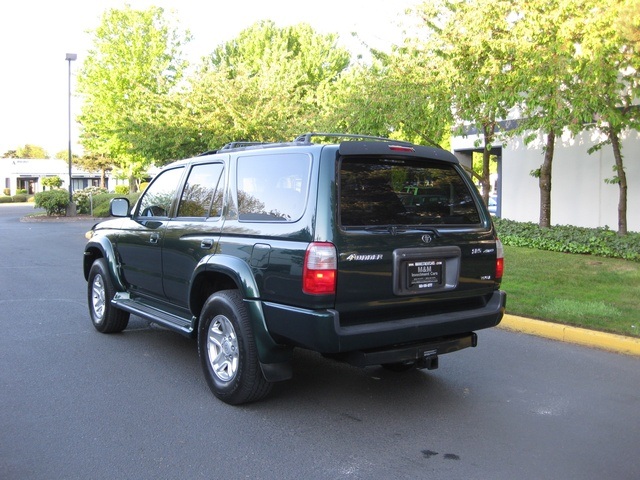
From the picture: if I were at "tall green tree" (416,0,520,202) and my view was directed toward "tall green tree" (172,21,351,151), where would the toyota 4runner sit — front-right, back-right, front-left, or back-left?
back-left

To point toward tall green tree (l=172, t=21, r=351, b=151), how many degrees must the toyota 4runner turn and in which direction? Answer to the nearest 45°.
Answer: approximately 45° to its right

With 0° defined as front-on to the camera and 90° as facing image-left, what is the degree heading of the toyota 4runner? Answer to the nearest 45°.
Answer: approximately 135°

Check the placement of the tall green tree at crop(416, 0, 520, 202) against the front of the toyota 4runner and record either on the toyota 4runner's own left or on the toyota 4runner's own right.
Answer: on the toyota 4runner's own right

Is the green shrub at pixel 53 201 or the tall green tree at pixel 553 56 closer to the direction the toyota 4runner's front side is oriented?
the green shrub

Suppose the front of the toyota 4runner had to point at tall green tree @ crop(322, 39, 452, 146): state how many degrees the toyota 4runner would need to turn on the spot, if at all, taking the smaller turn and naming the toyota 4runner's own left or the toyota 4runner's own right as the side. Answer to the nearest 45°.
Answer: approximately 45° to the toyota 4runner's own right

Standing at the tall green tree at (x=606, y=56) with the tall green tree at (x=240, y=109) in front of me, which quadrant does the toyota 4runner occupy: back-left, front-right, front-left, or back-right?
back-left

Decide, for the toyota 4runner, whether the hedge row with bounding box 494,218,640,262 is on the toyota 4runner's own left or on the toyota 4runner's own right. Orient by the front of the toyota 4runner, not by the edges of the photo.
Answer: on the toyota 4runner's own right

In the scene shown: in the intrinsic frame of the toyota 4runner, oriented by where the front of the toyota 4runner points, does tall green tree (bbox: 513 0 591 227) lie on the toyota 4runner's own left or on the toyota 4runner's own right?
on the toyota 4runner's own right

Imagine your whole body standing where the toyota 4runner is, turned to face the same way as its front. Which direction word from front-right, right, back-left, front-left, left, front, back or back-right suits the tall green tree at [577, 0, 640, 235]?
right

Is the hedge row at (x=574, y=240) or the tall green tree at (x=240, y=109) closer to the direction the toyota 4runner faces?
the tall green tree
